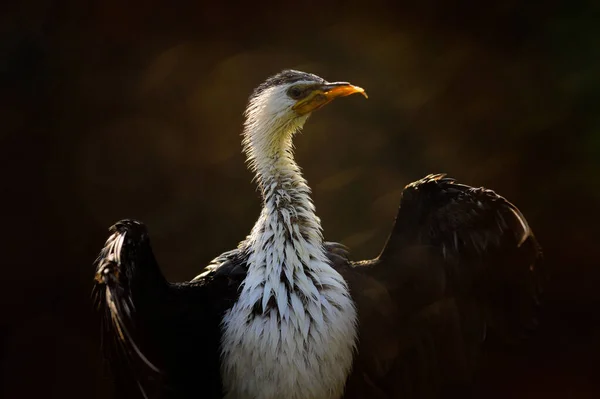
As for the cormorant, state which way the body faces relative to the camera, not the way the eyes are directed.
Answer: toward the camera
